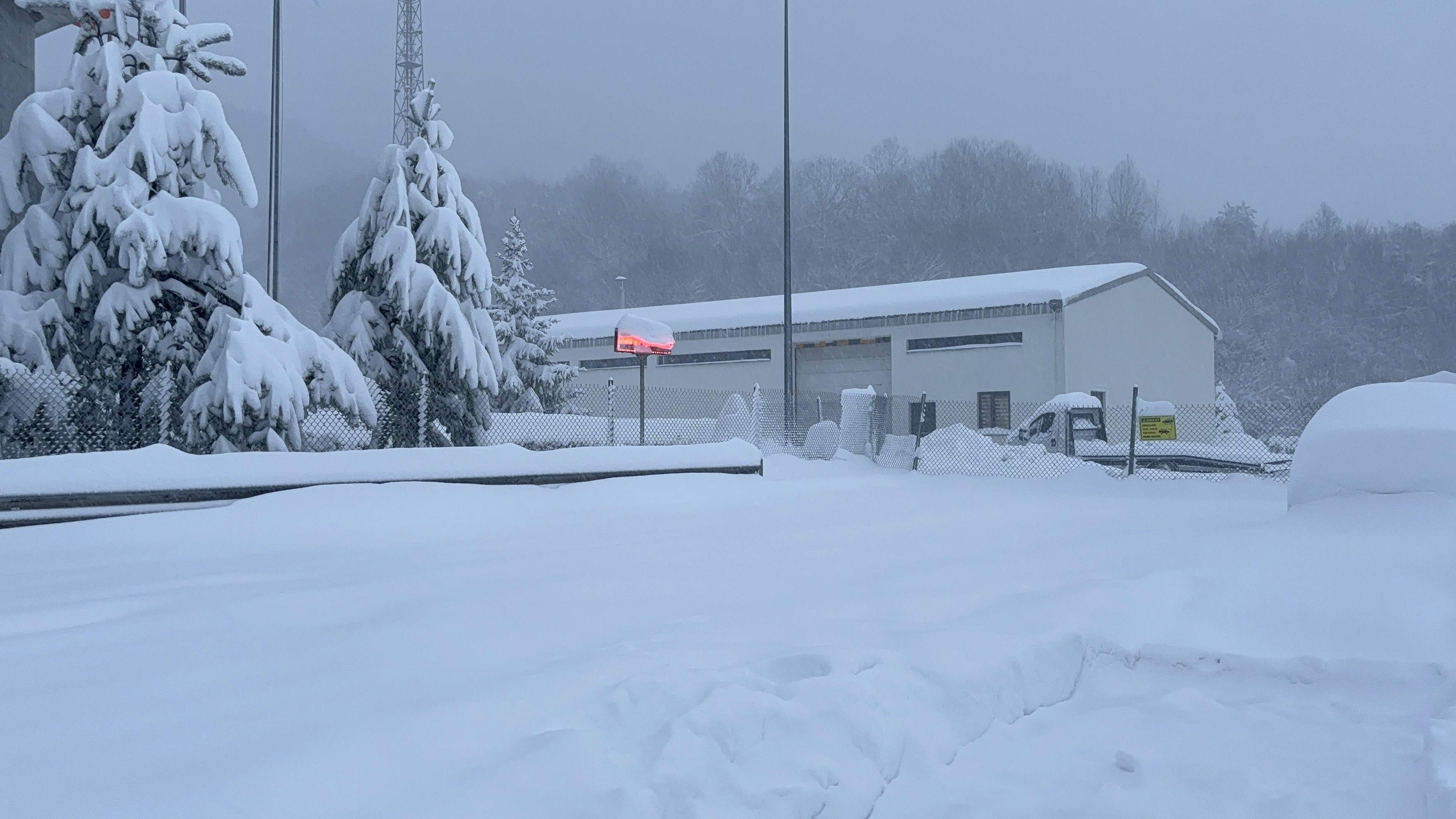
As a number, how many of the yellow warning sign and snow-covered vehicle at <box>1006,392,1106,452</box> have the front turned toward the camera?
1

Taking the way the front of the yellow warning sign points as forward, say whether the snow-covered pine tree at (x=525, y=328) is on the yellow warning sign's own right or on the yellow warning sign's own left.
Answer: on the yellow warning sign's own right

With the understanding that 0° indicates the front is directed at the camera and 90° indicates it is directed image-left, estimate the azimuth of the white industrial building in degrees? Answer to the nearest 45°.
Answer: approximately 45°

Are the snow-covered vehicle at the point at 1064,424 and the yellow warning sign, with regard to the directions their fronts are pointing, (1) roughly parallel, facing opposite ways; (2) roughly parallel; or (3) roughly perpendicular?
roughly perpendicular

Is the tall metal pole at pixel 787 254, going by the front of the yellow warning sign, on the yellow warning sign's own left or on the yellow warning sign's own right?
on the yellow warning sign's own right

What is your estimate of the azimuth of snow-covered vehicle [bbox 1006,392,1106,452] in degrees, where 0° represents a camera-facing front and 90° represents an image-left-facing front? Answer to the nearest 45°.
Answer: approximately 90°

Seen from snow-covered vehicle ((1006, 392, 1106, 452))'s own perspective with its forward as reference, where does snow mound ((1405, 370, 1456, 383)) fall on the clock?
The snow mound is roughly at 8 o'clock from the snow-covered vehicle.

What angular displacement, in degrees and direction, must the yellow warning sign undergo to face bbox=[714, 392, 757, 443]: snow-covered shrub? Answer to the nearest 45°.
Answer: approximately 45° to its right

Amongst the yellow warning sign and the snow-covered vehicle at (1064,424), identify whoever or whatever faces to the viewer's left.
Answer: the snow-covered vehicle

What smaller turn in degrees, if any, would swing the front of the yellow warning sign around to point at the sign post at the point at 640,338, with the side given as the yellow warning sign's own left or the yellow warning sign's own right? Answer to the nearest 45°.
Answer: approximately 45° to the yellow warning sign's own right
